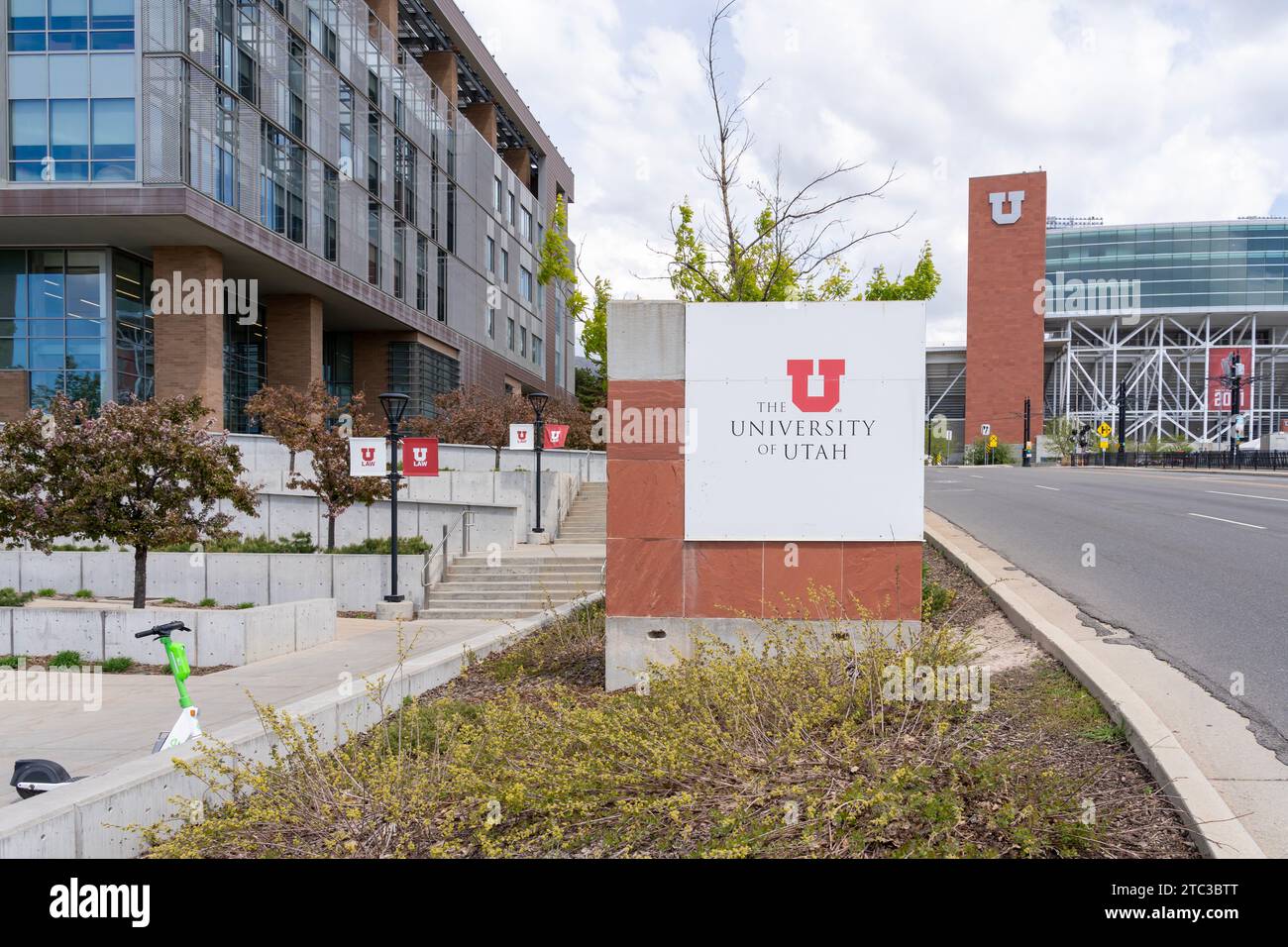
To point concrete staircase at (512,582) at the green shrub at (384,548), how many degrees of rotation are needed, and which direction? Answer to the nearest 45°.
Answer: approximately 90° to its right

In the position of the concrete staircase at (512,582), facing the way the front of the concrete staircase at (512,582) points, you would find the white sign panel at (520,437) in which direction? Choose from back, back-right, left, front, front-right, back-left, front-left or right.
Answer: back

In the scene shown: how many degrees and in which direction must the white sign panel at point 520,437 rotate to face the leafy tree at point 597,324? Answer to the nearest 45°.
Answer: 0° — it already faces it

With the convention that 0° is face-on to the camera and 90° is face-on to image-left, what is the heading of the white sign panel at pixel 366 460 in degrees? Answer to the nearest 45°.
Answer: approximately 0°

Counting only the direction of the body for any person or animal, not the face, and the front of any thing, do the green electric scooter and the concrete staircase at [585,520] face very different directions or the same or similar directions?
very different directions

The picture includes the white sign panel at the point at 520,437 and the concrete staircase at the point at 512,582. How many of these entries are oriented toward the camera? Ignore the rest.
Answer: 2

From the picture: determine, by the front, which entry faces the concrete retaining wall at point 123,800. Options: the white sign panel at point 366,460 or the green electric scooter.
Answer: the white sign panel

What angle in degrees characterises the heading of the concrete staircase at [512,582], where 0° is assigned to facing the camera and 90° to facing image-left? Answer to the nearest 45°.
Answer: approximately 0°

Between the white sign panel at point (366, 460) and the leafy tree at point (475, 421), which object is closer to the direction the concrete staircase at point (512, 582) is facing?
the white sign panel
